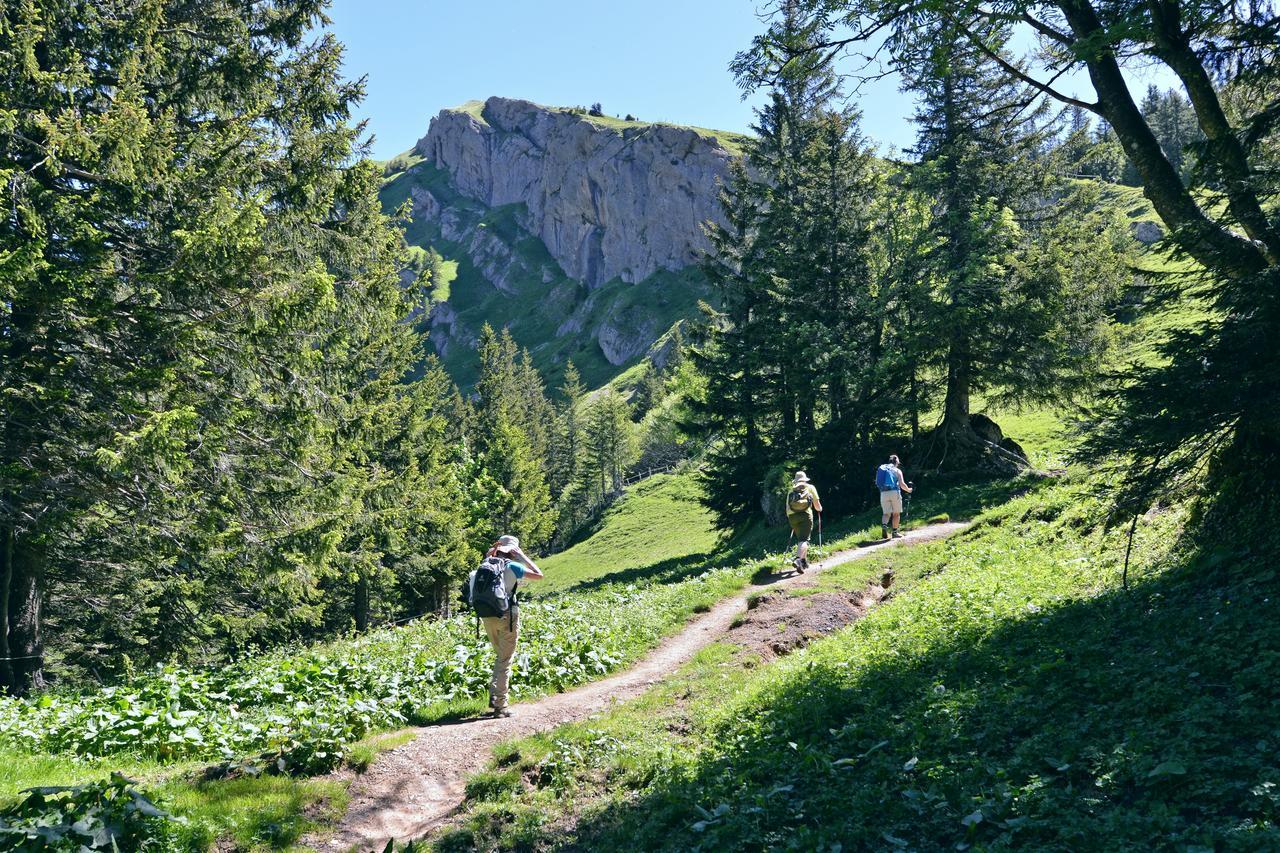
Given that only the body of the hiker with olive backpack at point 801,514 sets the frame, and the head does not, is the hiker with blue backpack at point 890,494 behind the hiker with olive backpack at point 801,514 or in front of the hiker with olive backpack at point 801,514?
in front

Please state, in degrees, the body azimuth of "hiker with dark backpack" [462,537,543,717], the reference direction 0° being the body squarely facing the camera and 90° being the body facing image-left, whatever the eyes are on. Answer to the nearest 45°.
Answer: approximately 225°

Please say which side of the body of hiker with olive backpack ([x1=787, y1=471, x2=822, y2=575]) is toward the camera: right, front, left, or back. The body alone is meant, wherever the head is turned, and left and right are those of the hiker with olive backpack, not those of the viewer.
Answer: back

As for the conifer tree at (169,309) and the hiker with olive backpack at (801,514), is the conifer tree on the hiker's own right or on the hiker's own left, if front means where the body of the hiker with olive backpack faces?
on the hiker's own left

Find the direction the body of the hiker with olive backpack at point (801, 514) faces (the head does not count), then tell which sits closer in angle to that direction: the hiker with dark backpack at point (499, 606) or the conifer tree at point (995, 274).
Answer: the conifer tree

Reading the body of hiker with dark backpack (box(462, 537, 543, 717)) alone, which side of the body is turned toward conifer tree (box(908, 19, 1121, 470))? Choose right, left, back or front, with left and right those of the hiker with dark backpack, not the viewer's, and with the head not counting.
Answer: front

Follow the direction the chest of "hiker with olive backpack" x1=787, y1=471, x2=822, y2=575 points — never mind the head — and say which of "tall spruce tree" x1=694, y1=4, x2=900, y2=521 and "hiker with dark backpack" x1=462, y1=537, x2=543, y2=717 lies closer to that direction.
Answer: the tall spruce tree

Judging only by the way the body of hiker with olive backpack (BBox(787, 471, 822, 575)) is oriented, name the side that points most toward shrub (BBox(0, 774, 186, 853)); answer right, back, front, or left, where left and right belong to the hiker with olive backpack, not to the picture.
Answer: back
